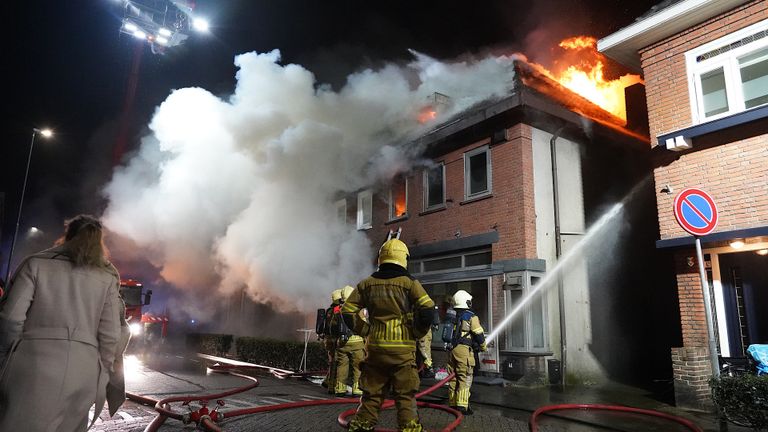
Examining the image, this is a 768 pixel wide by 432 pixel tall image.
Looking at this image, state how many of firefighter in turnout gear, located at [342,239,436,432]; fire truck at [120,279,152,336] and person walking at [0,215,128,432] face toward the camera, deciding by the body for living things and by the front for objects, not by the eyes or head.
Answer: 1

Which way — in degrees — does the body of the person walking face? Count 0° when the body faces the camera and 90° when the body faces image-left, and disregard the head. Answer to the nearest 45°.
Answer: approximately 180°

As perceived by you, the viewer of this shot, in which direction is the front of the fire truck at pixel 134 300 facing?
facing the viewer

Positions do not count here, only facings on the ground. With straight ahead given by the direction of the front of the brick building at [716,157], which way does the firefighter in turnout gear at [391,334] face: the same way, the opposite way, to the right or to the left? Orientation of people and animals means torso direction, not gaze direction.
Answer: to the right

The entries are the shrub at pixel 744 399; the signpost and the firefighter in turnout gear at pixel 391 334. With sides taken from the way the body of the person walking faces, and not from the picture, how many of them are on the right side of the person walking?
3

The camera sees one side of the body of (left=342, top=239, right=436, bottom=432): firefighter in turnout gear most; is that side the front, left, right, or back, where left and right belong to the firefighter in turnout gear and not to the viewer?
back

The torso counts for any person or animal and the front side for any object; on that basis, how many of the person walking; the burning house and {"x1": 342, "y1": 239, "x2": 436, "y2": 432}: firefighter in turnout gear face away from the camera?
2

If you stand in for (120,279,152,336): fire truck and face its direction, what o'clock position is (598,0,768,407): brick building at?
The brick building is roughly at 11 o'clock from the fire truck.

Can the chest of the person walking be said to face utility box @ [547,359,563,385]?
no

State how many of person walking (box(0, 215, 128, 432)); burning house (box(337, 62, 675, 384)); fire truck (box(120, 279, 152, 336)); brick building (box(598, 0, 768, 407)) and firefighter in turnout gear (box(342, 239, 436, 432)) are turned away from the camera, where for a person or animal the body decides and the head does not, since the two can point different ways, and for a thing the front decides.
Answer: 2

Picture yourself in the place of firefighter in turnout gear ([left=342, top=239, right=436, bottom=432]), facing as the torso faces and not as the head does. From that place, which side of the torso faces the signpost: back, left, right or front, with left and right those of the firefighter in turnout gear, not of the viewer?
right

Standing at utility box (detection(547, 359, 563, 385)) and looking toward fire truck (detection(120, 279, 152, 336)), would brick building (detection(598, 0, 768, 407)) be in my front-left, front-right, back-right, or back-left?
back-left

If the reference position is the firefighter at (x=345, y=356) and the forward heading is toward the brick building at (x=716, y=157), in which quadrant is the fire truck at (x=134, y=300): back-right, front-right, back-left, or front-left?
back-left

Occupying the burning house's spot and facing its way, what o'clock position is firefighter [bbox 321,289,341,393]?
The firefighter is roughly at 12 o'clock from the burning house.

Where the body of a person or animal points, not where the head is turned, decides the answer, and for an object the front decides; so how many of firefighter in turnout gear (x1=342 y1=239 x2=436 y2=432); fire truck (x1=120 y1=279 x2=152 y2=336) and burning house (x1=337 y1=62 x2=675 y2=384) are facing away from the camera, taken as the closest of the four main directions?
1

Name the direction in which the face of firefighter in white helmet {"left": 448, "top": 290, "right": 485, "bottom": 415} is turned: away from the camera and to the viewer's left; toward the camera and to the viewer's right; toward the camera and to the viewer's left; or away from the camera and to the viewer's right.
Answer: away from the camera and to the viewer's right

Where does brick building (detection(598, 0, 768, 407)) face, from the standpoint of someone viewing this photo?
facing the viewer and to the left of the viewer

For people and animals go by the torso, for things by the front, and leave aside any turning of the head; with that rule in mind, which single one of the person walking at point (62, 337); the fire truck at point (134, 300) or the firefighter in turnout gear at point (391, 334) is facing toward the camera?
the fire truck

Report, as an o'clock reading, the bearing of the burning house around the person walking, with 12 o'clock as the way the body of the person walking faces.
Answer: The burning house is roughly at 2 o'clock from the person walking.
